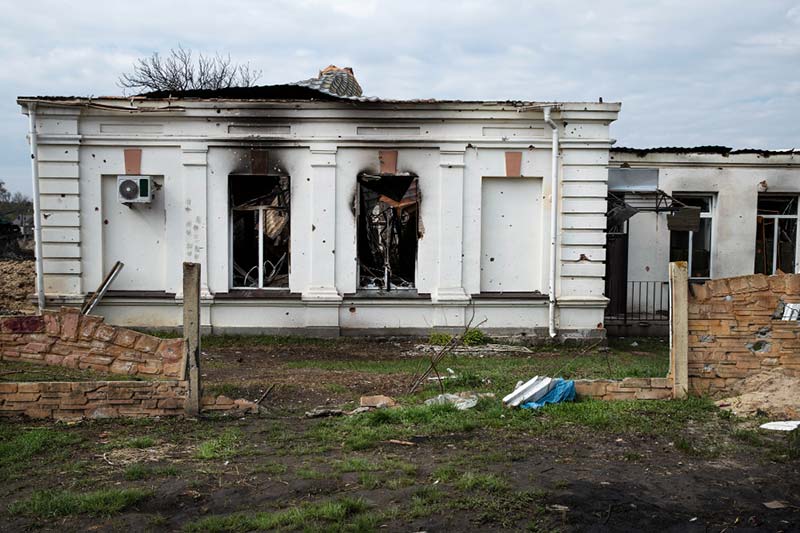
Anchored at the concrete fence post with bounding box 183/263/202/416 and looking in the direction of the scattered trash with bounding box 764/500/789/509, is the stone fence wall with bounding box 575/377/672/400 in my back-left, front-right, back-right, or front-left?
front-left

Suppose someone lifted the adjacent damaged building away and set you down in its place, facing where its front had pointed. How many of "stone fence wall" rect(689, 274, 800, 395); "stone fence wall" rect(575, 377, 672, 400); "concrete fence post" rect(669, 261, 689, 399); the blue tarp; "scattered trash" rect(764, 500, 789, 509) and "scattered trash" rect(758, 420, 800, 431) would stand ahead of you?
6

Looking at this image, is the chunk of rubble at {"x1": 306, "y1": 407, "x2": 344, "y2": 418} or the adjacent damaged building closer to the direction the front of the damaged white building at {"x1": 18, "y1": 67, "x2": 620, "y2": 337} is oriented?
the chunk of rubble

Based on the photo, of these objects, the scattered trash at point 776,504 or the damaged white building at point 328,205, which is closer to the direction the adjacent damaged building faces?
the scattered trash

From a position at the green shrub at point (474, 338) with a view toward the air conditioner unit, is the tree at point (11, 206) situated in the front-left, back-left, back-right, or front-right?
front-right

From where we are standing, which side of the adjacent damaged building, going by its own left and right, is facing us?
front

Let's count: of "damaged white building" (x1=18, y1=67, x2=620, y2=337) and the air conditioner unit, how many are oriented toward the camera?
2

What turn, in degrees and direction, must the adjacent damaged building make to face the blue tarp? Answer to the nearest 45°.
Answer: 0° — it already faces it

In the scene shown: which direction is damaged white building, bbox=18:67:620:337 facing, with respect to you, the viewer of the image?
facing the viewer

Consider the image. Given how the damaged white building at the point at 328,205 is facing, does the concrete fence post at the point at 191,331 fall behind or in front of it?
in front

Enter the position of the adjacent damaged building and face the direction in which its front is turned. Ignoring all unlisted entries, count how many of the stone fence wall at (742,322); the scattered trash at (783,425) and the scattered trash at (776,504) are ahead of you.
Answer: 3

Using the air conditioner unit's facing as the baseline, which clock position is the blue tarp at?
The blue tarp is roughly at 11 o'clock from the air conditioner unit.

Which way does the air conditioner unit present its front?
toward the camera

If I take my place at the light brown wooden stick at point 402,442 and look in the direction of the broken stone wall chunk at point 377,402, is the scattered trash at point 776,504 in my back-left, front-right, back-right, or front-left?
back-right

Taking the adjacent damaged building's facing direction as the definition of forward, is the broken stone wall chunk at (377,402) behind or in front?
in front
